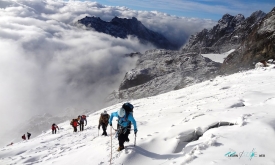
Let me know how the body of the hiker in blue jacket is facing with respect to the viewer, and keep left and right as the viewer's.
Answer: facing the viewer
